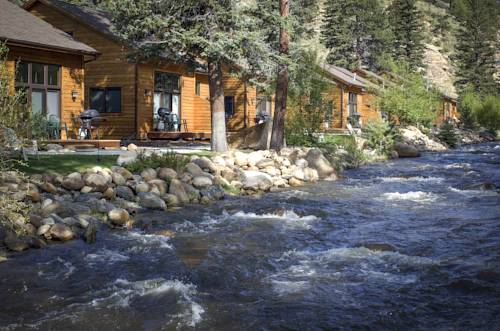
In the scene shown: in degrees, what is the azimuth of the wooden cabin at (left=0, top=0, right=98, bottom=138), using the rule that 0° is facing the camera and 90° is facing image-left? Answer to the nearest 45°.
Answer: approximately 315°

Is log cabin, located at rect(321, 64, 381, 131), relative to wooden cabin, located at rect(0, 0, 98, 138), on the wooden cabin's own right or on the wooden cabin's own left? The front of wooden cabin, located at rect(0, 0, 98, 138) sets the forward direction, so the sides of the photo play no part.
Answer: on the wooden cabin's own left

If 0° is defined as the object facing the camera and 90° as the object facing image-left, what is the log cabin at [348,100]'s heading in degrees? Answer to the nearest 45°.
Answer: approximately 315°

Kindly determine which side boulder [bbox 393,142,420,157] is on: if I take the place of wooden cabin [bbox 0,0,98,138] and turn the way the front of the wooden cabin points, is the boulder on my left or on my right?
on my left

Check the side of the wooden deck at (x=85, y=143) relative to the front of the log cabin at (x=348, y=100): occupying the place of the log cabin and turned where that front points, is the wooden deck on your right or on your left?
on your right
